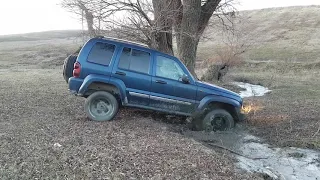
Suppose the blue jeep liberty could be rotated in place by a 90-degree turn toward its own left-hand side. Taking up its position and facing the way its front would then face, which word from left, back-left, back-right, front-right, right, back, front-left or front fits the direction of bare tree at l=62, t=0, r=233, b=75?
front

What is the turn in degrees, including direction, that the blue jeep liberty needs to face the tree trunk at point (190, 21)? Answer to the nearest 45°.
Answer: approximately 90° to its left

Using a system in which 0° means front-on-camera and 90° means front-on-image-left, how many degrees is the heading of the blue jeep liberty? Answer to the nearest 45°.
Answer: approximately 270°
